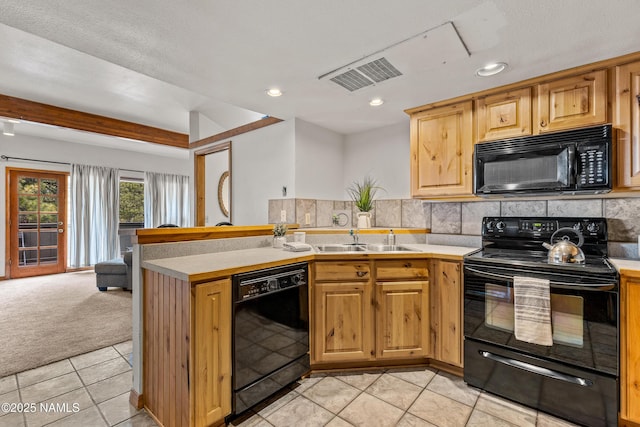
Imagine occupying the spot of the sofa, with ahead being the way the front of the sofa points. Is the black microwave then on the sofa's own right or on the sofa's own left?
on the sofa's own left

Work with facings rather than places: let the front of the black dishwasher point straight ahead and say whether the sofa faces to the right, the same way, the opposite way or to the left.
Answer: to the right

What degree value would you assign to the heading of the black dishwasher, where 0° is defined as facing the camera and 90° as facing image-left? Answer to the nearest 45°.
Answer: approximately 315°

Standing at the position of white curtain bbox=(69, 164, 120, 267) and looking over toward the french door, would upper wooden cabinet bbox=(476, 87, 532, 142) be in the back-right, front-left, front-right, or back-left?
back-left

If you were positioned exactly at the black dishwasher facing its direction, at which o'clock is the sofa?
The sofa is roughly at 6 o'clock from the black dishwasher.

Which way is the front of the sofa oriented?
to the viewer's left
